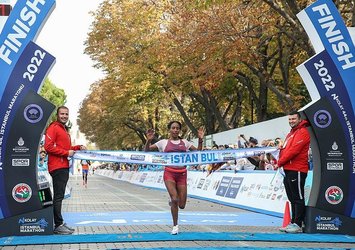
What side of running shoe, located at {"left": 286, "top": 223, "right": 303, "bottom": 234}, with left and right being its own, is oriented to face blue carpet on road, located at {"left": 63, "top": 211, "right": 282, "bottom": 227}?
right

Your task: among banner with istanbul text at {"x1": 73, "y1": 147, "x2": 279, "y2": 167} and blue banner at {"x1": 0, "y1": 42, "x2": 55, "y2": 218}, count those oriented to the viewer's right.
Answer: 0

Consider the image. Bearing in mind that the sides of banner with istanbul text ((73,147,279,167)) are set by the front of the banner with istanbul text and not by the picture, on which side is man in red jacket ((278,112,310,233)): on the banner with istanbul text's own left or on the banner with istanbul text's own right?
on the banner with istanbul text's own left

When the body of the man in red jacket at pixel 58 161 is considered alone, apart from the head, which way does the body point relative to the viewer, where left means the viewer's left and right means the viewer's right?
facing to the right of the viewer

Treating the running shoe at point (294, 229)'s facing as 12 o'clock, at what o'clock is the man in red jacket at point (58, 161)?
The man in red jacket is roughly at 1 o'clock from the running shoe.
